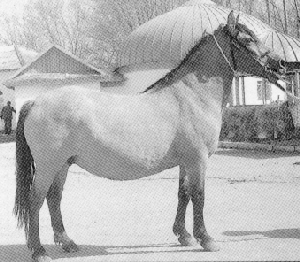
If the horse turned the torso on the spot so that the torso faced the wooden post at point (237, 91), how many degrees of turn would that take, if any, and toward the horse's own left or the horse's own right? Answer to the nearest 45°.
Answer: approximately 90° to the horse's own left

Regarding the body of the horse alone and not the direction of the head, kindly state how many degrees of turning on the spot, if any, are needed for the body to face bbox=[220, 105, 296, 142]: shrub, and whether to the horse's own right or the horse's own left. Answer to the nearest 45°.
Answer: approximately 90° to the horse's own left

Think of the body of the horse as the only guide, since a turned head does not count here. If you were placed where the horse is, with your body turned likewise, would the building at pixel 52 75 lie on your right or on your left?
on your left

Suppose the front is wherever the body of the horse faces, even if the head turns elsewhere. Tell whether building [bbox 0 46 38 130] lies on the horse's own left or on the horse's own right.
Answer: on the horse's own left

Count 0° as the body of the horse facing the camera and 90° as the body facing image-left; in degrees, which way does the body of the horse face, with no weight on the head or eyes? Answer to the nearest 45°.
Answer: approximately 270°

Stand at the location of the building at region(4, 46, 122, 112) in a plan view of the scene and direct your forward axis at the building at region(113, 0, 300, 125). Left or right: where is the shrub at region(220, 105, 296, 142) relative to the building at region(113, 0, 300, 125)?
right

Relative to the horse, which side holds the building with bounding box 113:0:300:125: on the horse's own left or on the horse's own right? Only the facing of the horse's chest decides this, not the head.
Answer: on the horse's own left
